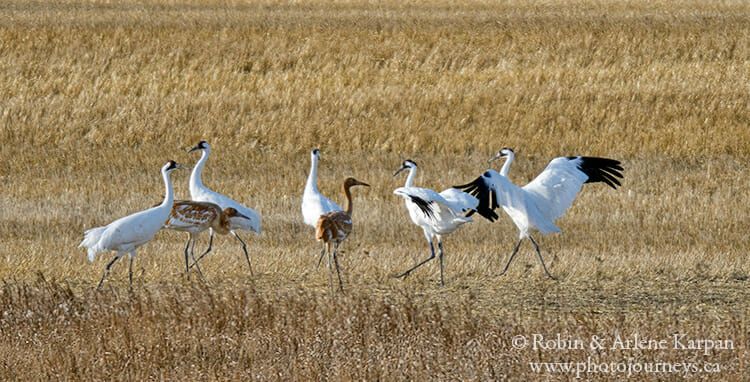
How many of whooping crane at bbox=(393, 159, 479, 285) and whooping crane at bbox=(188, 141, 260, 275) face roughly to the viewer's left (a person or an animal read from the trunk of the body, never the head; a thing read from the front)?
2

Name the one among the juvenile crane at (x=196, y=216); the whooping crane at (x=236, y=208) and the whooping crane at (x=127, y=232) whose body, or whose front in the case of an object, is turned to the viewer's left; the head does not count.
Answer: the whooping crane at (x=236, y=208)

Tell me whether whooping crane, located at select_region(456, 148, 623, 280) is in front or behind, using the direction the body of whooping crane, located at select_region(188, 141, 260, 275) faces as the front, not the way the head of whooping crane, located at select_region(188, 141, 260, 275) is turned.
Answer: behind

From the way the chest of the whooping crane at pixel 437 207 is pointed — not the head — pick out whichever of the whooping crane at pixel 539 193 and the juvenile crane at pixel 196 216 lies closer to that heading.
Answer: the juvenile crane

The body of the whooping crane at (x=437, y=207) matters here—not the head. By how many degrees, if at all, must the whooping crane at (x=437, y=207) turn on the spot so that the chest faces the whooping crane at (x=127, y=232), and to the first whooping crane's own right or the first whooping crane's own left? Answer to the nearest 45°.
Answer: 0° — it already faces it

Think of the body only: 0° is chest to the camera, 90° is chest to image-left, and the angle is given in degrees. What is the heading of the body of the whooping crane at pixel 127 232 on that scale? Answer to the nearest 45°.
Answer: approximately 270°

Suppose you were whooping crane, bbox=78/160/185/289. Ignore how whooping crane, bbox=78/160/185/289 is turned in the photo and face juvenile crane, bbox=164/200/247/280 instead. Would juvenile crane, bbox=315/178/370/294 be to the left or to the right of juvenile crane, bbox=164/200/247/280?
right

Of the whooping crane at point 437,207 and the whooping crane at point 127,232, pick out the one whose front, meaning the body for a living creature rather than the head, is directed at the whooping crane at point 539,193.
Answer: the whooping crane at point 127,232

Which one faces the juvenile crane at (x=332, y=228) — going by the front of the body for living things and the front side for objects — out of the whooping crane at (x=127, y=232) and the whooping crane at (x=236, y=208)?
the whooping crane at (x=127, y=232)

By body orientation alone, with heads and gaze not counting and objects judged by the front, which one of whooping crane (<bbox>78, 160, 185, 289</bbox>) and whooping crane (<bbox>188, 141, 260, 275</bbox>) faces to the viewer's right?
whooping crane (<bbox>78, 160, 185, 289</bbox>)

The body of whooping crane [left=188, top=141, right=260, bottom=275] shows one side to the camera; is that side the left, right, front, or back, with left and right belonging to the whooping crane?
left

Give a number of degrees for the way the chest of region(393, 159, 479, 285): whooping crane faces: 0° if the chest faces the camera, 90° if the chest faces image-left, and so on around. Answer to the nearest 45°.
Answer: approximately 90°

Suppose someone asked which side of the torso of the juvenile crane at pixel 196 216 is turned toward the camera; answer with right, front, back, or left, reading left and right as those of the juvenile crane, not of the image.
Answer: right
